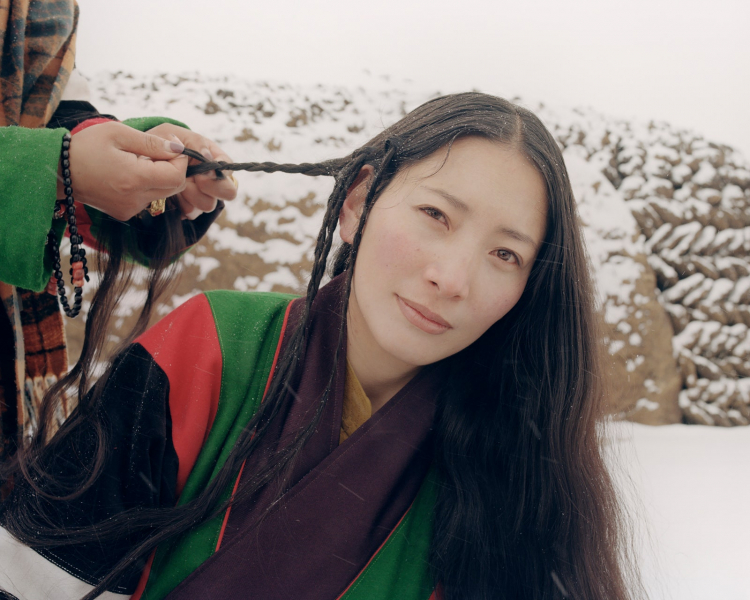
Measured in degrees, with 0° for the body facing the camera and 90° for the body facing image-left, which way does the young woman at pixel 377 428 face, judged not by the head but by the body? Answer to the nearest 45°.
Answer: approximately 0°

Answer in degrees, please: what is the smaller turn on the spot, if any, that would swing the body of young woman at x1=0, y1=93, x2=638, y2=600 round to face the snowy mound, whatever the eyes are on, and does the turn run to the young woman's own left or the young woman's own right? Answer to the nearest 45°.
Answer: approximately 135° to the young woman's own left
